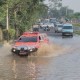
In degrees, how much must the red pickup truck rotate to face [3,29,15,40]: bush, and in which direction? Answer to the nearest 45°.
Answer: approximately 135° to its right

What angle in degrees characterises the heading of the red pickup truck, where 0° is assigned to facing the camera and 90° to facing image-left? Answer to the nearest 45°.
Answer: approximately 45°
